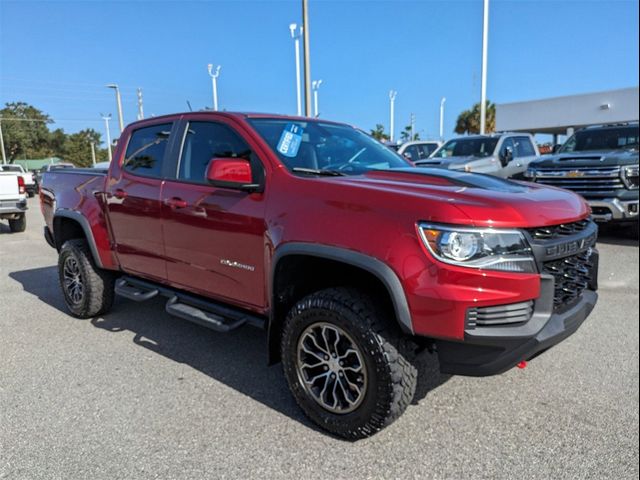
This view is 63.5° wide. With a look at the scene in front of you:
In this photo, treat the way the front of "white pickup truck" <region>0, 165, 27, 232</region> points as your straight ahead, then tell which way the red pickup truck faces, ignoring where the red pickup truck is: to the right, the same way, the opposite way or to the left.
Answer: the opposite way

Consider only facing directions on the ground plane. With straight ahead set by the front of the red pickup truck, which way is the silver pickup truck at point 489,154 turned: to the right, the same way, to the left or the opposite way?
to the right

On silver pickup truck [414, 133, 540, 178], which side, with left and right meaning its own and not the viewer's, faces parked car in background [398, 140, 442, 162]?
right

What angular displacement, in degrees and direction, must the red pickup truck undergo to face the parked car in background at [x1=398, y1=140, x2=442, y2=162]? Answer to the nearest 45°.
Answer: approximately 135° to its left

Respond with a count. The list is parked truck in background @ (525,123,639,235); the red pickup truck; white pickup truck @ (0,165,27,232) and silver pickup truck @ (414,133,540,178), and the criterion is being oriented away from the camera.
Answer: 1

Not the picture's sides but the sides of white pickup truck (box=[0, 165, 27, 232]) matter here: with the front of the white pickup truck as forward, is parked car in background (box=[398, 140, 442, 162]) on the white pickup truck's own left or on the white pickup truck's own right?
on the white pickup truck's own right

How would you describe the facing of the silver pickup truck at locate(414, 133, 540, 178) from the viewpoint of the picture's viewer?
facing the viewer and to the left of the viewer

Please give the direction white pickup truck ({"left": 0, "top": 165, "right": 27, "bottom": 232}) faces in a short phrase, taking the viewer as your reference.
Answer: facing away from the viewer

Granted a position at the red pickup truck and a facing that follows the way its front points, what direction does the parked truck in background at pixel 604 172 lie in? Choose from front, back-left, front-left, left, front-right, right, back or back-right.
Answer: left

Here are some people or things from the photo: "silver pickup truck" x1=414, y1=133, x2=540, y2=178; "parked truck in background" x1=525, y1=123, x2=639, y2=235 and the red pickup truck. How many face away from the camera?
0

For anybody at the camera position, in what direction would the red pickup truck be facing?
facing the viewer and to the right of the viewer

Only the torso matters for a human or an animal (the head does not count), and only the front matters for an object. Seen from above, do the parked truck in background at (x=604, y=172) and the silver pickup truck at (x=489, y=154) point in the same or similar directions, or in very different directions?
same or similar directions

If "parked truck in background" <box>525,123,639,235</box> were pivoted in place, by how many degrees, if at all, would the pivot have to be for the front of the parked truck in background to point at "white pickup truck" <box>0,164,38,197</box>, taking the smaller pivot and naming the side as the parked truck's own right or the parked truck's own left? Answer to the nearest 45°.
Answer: approximately 45° to the parked truck's own right

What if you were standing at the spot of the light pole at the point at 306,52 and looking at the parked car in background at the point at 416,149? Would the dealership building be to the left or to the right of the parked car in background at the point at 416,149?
left
